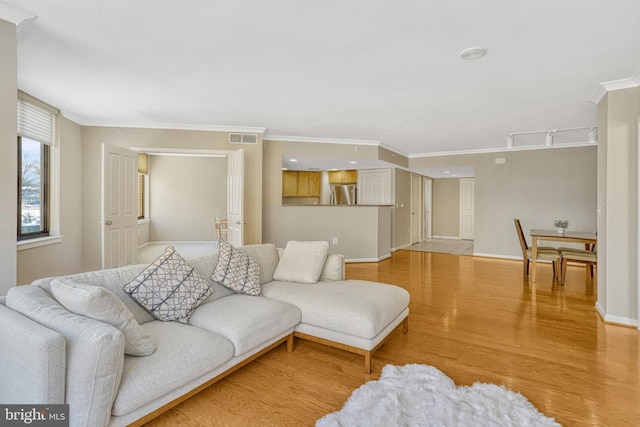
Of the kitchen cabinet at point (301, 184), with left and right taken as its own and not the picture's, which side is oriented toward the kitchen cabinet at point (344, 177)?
left

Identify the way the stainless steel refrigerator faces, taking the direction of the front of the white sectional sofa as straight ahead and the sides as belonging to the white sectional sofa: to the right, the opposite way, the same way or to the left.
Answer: to the right

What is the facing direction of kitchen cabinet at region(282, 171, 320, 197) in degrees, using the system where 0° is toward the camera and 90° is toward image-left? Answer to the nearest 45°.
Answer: approximately 0°

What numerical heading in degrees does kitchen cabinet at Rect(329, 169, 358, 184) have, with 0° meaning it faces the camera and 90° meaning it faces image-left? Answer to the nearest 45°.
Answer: approximately 0°

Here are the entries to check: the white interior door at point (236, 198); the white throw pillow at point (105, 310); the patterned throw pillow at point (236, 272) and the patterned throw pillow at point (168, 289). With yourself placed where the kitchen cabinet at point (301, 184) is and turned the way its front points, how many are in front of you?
4

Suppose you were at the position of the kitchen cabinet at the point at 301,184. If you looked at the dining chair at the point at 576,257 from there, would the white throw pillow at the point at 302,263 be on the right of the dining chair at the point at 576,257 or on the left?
right

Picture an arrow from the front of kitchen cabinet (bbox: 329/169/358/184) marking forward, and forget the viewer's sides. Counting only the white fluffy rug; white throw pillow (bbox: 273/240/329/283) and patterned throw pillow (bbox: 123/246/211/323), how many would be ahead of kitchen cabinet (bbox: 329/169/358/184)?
3
